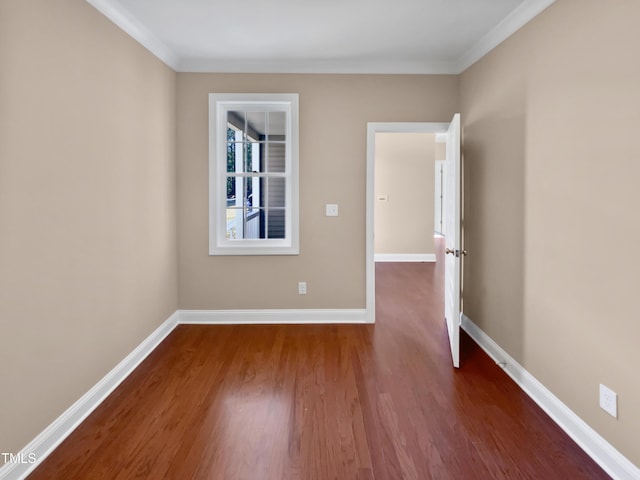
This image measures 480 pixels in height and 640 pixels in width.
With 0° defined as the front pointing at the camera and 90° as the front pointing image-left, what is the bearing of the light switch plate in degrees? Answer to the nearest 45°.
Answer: approximately 0°

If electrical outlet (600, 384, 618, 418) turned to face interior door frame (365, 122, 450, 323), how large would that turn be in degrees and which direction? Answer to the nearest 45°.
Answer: approximately 90° to its right

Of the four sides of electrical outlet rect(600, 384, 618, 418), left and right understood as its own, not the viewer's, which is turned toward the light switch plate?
right

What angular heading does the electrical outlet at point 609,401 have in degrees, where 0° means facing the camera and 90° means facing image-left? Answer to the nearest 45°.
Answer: approximately 45°

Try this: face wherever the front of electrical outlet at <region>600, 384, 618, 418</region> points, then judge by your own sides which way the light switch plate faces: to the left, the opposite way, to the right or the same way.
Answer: to the left
